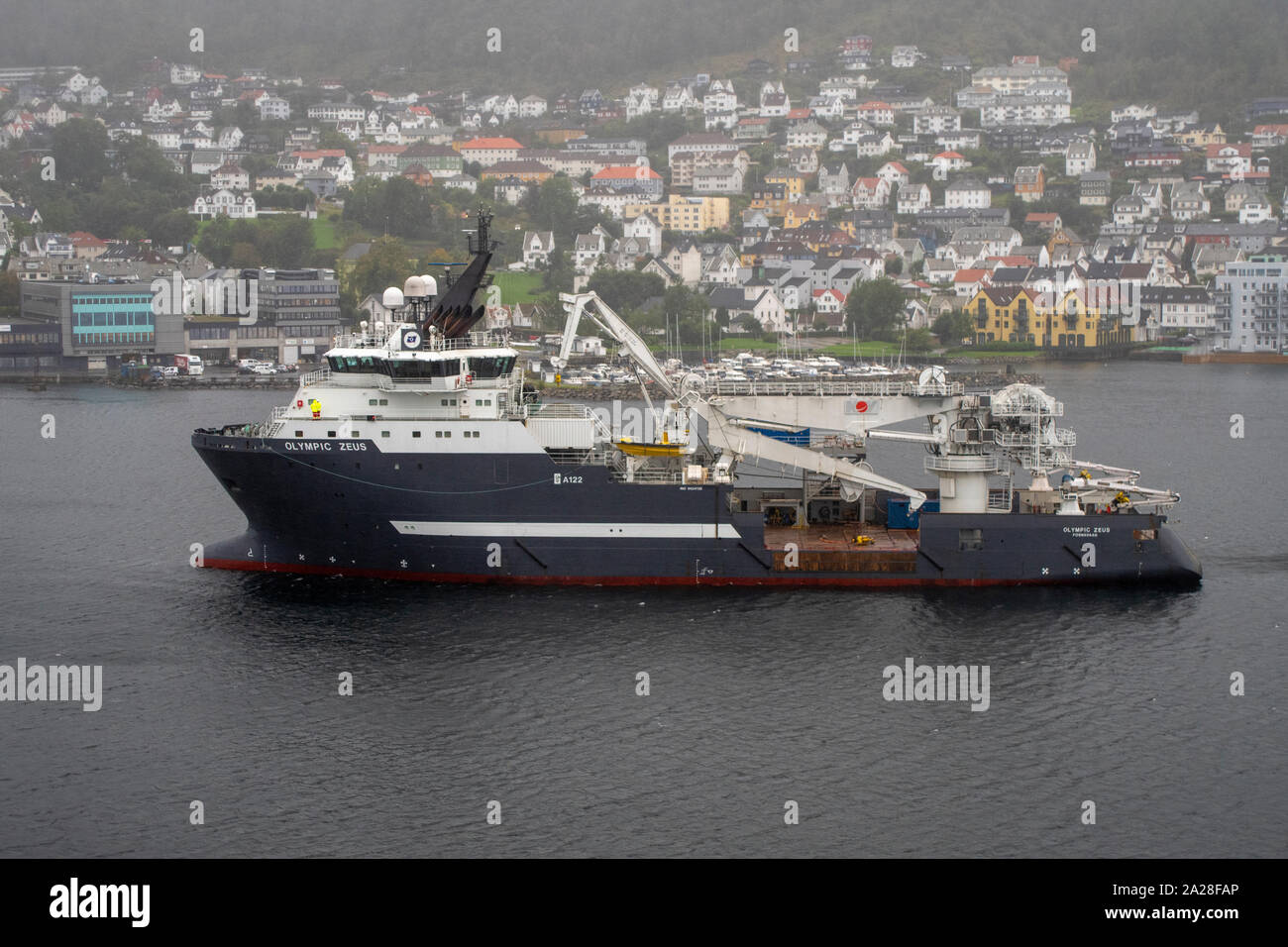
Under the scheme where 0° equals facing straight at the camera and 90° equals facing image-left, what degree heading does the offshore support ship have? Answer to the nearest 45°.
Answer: approximately 90°
